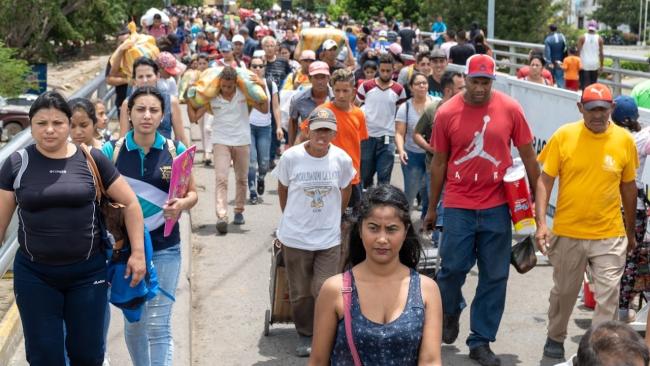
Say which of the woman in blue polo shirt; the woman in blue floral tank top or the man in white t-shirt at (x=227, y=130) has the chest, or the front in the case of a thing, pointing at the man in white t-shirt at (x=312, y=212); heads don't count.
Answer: the man in white t-shirt at (x=227, y=130)

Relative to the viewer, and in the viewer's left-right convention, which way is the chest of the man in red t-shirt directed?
facing the viewer

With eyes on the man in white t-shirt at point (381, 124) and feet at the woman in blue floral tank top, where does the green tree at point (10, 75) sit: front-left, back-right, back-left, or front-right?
front-left

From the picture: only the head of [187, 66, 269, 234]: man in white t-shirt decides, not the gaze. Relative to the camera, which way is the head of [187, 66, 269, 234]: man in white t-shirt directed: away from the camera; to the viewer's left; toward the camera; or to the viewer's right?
toward the camera

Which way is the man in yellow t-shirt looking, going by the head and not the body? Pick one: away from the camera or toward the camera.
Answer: toward the camera

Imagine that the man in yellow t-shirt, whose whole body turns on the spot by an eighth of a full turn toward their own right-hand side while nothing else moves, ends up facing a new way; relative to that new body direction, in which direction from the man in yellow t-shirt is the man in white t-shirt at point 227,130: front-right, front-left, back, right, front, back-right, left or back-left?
right

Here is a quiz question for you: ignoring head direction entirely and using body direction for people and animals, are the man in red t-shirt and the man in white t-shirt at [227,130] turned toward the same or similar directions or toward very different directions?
same or similar directions

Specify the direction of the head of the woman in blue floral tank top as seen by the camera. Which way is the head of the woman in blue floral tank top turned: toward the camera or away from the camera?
toward the camera

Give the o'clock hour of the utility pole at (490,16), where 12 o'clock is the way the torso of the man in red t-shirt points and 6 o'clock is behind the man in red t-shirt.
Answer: The utility pole is roughly at 6 o'clock from the man in red t-shirt.

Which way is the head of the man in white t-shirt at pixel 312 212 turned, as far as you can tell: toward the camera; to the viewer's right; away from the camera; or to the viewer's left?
toward the camera

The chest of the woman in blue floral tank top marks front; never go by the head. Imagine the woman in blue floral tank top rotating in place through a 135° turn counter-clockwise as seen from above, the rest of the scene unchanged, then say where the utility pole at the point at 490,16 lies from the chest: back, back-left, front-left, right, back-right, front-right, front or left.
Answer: front-left

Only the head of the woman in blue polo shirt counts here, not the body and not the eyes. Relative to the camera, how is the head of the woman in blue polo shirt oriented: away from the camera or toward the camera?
toward the camera

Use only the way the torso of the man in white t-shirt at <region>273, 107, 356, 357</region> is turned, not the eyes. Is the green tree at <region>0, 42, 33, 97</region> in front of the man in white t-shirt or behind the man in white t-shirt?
behind

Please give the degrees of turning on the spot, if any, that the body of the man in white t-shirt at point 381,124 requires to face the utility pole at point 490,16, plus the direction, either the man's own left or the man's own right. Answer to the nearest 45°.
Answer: approximately 180°

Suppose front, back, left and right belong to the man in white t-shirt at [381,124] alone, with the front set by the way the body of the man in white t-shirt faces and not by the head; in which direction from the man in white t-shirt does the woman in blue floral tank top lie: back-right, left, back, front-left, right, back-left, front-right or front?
front

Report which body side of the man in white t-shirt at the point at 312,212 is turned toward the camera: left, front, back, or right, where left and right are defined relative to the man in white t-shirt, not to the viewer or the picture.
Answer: front

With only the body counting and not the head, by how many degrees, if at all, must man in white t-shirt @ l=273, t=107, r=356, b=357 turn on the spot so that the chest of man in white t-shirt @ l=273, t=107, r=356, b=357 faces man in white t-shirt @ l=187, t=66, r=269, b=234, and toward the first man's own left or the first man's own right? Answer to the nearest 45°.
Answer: approximately 180°
